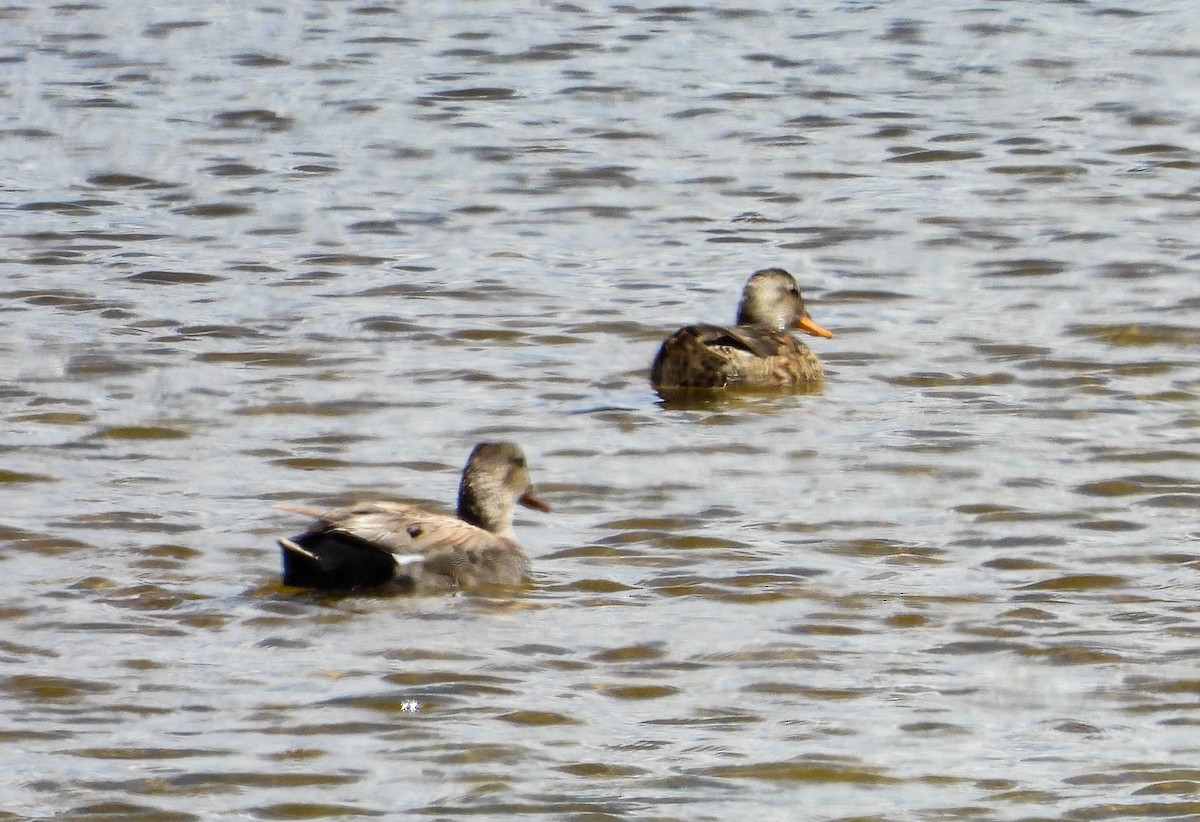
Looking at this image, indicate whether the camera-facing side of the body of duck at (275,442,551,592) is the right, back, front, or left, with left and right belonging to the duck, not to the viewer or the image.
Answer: right

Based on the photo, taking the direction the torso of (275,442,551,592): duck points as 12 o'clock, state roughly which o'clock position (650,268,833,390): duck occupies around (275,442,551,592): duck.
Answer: (650,268,833,390): duck is roughly at 10 o'clock from (275,442,551,592): duck.
